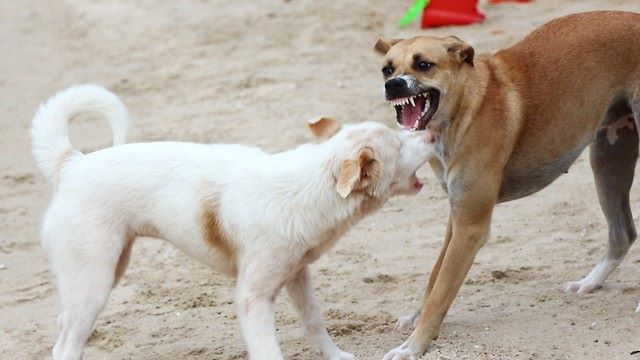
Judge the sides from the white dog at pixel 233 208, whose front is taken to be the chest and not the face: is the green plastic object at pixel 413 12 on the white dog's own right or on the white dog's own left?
on the white dog's own left

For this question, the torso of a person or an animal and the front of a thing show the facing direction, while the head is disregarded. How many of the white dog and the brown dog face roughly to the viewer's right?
1

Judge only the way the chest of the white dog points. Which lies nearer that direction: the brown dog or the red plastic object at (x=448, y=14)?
the brown dog

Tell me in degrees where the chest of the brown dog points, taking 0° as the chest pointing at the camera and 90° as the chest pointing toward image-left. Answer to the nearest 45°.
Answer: approximately 45°

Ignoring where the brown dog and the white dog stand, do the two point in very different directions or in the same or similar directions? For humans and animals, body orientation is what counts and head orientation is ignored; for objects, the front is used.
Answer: very different directions

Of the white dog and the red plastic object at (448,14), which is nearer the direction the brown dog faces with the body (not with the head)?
the white dog

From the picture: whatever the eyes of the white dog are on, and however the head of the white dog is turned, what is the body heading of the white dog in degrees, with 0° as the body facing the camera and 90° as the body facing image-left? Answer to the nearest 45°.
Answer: approximately 270°

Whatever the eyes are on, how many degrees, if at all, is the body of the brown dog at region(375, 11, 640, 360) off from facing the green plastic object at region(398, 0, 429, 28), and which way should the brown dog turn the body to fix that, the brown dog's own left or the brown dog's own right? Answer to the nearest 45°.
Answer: approximately 135° to the brown dog's own right

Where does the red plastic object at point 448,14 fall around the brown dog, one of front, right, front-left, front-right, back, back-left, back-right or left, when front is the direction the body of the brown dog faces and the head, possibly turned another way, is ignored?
back-right

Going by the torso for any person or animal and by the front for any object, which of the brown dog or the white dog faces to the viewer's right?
the white dog
